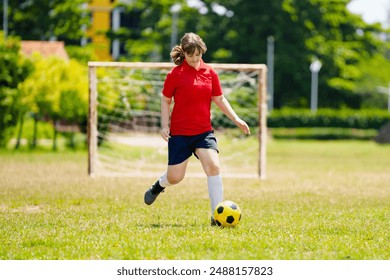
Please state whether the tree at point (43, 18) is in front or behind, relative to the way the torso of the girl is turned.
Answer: behind

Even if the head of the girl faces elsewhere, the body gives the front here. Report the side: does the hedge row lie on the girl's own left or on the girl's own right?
on the girl's own left

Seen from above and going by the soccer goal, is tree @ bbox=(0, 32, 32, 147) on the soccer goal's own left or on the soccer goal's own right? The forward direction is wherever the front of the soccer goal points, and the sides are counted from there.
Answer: on the soccer goal's own right

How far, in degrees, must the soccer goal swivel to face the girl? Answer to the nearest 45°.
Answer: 0° — it already faces them

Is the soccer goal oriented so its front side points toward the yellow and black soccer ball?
yes

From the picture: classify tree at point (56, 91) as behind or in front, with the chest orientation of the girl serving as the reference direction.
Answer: behind

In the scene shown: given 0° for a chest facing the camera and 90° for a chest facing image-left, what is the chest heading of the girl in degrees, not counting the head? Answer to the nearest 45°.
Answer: approximately 315°

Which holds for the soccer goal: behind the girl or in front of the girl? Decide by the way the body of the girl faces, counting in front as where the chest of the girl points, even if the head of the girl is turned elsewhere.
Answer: behind

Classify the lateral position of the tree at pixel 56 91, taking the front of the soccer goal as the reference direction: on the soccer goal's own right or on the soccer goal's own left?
on the soccer goal's own right

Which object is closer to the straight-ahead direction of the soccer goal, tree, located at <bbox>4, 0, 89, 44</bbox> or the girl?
the girl

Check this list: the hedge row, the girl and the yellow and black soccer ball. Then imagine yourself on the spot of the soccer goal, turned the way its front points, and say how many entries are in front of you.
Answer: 2
